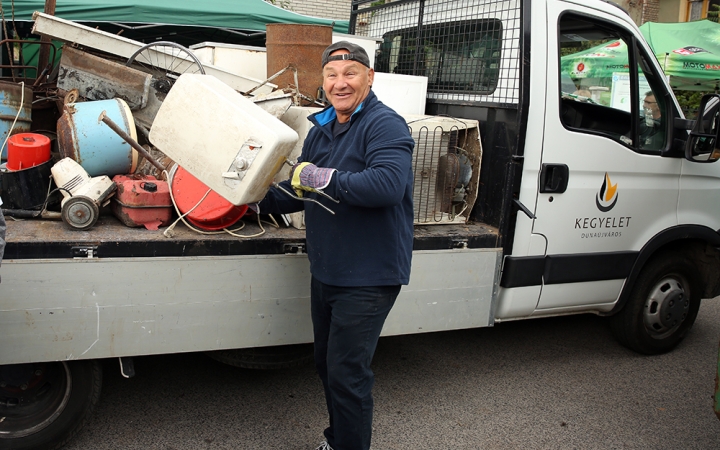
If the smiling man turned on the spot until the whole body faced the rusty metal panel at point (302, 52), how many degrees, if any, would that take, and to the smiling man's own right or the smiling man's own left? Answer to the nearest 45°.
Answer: approximately 135° to the smiling man's own right

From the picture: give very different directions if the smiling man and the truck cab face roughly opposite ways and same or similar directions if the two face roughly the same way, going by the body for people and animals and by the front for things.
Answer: very different directions

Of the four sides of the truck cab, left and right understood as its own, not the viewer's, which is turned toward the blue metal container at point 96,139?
back

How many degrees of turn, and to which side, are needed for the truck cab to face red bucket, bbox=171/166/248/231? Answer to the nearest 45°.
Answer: approximately 180°

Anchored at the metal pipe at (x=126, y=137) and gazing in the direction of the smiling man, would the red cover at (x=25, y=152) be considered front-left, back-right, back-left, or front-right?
back-right

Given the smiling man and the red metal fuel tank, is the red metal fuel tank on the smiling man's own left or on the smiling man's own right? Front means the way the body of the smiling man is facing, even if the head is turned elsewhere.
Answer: on the smiling man's own right

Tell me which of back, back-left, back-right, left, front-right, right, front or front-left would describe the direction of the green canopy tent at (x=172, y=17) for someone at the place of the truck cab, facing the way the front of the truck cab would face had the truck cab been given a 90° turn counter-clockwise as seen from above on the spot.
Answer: front

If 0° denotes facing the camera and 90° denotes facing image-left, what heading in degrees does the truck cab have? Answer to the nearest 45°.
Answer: approximately 225°

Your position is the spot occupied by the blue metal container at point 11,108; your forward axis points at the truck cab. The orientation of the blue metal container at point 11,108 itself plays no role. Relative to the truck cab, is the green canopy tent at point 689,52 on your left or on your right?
left

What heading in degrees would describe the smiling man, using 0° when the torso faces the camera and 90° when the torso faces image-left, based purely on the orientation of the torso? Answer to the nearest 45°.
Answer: approximately 45°
